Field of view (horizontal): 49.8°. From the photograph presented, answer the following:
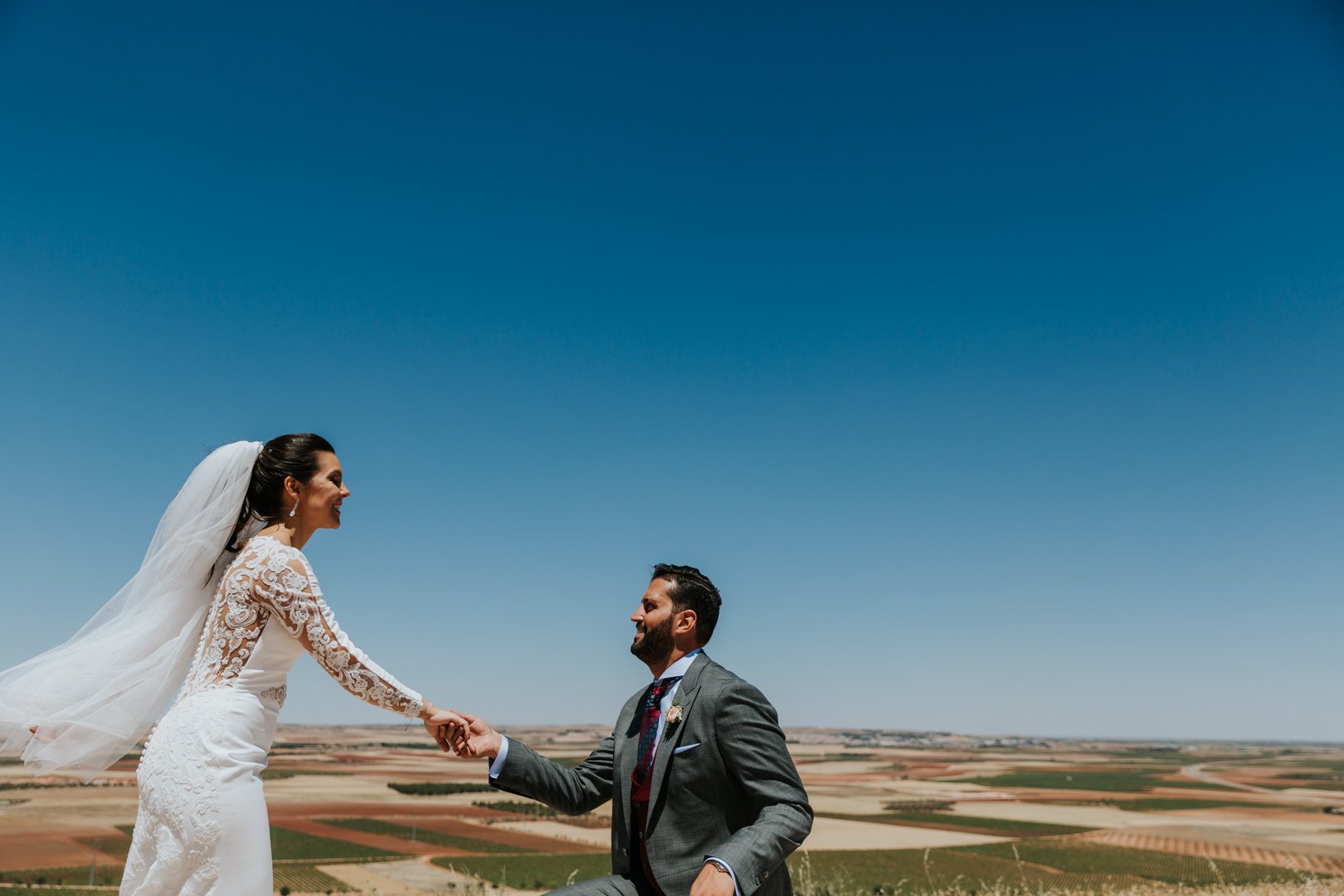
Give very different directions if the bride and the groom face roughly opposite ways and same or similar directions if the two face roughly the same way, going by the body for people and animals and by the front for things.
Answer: very different directions

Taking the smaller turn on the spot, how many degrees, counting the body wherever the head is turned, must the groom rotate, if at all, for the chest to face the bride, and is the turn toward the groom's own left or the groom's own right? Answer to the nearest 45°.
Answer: approximately 45° to the groom's own right

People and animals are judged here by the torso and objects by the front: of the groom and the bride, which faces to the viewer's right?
the bride

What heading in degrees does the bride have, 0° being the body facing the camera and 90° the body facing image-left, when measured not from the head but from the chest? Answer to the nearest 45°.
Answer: approximately 270°

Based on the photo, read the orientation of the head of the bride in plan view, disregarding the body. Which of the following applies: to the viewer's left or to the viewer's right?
to the viewer's right

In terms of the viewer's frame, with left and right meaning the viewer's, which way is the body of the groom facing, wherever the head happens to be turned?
facing the viewer and to the left of the viewer

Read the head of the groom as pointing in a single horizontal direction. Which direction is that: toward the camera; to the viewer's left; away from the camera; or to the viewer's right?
to the viewer's left

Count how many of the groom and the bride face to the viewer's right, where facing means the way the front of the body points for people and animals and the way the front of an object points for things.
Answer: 1

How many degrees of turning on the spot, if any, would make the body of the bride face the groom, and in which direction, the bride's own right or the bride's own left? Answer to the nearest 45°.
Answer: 0° — they already face them
